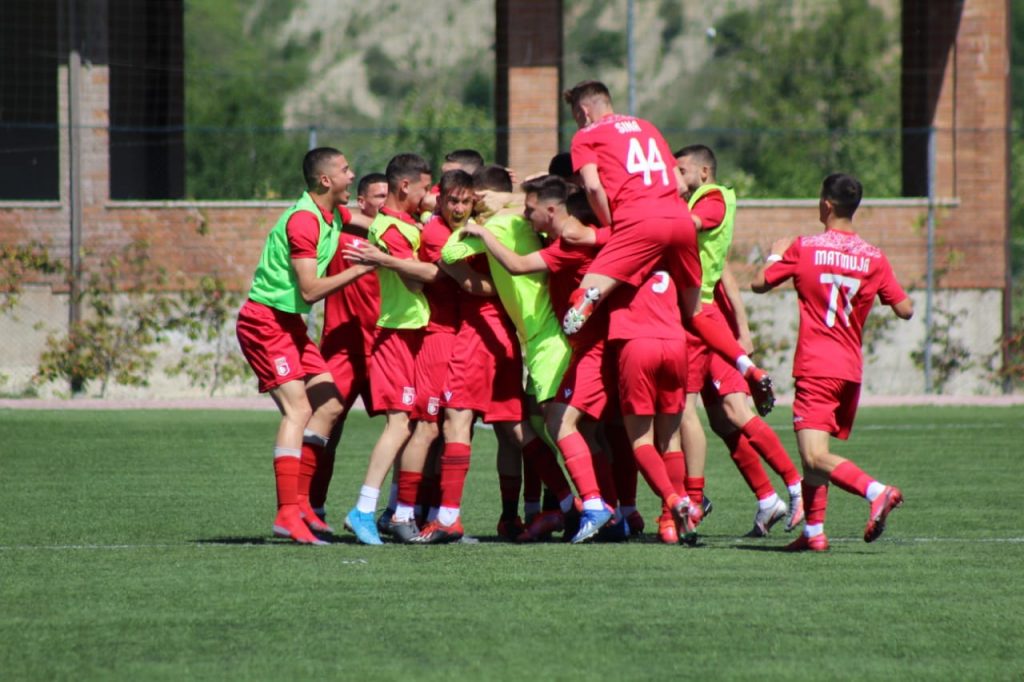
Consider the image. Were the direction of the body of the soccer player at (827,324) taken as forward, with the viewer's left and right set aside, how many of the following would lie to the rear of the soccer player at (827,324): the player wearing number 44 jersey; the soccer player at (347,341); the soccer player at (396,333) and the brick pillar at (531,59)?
0

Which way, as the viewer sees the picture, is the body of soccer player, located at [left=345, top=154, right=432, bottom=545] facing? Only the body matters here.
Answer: to the viewer's right

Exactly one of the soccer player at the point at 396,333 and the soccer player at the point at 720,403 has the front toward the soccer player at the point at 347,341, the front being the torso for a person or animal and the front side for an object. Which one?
the soccer player at the point at 720,403

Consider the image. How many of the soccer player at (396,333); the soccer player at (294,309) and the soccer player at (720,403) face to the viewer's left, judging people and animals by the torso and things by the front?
1

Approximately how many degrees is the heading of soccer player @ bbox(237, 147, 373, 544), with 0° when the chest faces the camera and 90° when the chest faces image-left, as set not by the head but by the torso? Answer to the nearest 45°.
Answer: approximately 270°

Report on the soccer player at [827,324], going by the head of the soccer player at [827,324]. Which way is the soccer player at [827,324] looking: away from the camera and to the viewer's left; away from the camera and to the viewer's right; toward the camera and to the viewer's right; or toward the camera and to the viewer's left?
away from the camera and to the viewer's left

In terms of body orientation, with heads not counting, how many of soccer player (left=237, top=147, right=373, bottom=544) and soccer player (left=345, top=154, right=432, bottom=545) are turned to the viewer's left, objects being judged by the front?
0

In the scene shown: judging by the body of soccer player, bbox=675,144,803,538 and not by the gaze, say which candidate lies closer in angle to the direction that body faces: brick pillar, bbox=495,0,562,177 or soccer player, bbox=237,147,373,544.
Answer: the soccer player

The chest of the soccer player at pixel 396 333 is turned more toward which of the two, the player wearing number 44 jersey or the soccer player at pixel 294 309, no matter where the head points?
the player wearing number 44 jersey

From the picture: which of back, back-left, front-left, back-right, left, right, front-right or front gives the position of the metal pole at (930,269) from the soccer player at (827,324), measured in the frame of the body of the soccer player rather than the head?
front-right

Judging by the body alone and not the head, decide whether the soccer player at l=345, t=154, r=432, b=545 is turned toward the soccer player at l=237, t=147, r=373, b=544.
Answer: no

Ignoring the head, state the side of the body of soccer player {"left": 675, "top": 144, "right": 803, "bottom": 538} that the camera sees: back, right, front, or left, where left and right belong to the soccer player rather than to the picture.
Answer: left

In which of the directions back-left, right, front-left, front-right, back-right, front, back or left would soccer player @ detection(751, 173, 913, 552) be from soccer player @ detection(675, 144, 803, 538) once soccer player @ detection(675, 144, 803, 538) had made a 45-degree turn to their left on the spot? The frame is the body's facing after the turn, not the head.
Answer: left

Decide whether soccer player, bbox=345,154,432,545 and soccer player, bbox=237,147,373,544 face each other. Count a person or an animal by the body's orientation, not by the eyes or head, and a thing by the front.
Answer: no

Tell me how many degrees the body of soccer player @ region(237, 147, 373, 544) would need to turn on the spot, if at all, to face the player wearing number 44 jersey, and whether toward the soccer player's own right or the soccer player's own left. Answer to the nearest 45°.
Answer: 0° — they already face them

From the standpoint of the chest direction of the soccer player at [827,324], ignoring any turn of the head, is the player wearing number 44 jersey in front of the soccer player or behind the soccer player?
in front

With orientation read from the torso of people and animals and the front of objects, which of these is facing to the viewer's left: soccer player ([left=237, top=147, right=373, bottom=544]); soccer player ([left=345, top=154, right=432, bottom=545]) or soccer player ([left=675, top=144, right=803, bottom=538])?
soccer player ([left=675, top=144, right=803, bottom=538])

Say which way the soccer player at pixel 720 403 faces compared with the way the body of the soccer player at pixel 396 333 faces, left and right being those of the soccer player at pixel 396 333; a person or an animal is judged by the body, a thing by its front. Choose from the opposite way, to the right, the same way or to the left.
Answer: the opposite way

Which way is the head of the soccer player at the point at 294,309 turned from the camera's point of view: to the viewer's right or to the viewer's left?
to the viewer's right
